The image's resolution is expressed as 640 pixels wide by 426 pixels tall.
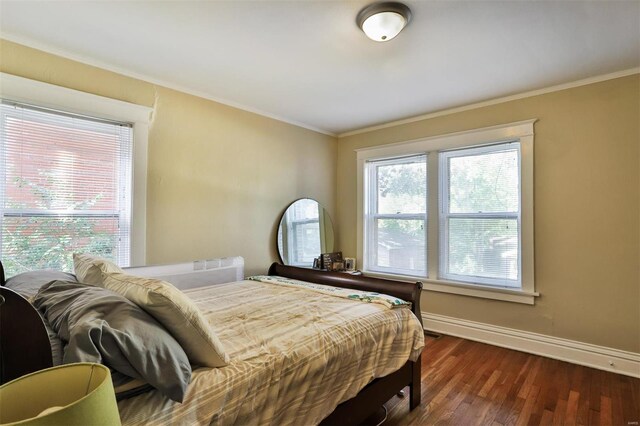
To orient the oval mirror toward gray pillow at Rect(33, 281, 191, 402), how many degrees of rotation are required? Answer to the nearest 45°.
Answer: approximately 45° to its right

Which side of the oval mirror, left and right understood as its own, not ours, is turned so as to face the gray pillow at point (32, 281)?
right

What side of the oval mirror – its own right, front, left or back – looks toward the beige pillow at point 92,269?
right

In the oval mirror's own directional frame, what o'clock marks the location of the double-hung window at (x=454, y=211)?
The double-hung window is roughly at 11 o'clock from the oval mirror.

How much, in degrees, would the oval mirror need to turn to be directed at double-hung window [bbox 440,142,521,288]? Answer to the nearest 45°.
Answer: approximately 45° to its left

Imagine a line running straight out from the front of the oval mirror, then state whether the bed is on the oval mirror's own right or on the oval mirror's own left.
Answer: on the oval mirror's own right

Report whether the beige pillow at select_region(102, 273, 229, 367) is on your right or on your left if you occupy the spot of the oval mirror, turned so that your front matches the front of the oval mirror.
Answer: on your right

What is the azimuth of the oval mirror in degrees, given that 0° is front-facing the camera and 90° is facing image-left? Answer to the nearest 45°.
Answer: approximately 315°
